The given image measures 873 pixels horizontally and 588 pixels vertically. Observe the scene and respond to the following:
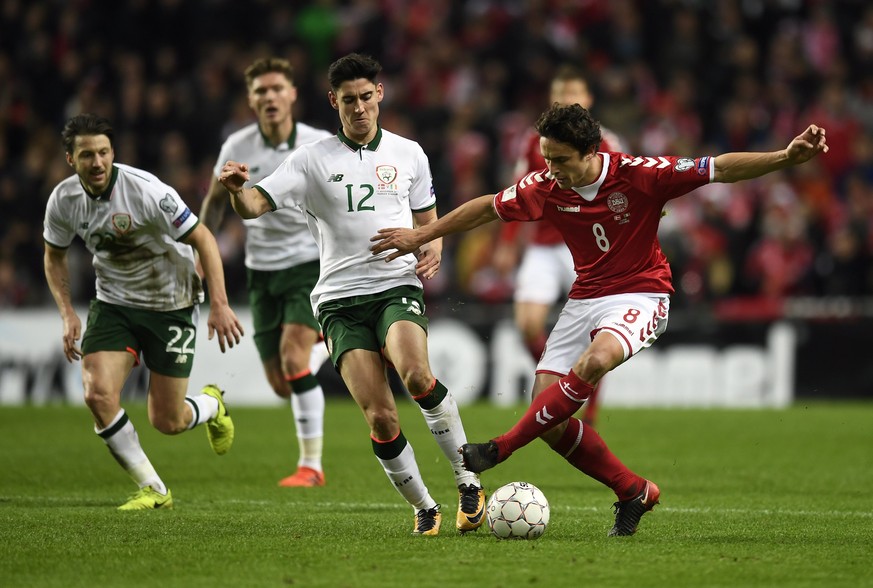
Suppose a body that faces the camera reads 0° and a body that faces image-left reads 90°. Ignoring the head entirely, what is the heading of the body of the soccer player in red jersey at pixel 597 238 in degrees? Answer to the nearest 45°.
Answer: approximately 45°

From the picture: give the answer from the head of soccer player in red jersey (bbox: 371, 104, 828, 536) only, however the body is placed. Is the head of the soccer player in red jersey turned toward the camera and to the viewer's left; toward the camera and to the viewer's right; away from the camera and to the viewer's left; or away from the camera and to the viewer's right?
toward the camera and to the viewer's left
